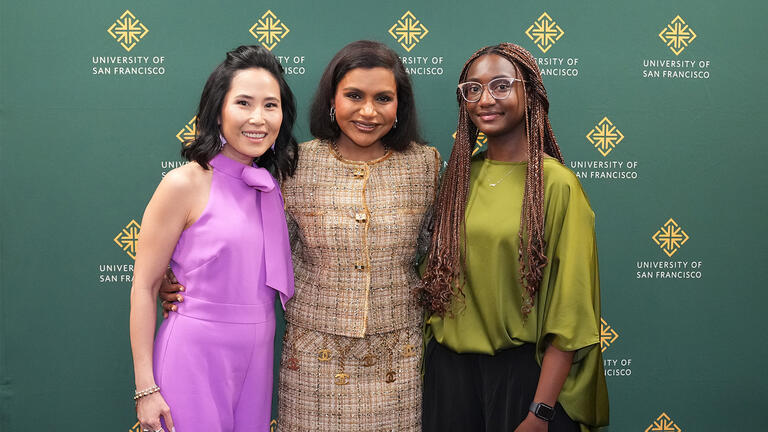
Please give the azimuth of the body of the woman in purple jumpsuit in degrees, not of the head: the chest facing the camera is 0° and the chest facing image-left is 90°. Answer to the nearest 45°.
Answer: approximately 315°

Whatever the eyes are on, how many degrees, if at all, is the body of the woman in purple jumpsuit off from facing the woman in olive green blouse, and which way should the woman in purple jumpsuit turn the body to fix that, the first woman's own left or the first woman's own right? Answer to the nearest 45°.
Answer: approximately 45° to the first woman's own left

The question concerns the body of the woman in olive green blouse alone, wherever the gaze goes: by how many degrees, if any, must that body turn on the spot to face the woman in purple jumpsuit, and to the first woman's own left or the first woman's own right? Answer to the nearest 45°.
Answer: approximately 45° to the first woman's own right

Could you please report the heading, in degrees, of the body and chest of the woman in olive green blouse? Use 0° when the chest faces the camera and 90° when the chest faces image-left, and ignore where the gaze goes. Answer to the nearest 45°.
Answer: approximately 45°
